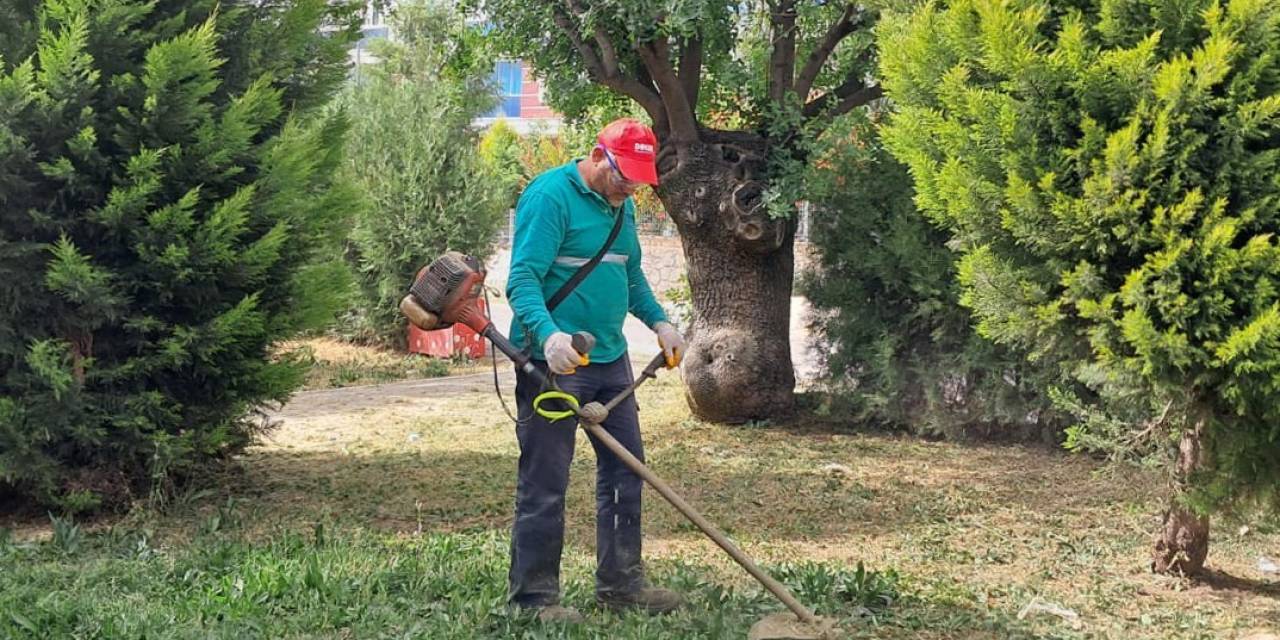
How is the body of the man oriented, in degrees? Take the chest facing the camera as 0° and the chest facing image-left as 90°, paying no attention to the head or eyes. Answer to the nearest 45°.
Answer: approximately 315°

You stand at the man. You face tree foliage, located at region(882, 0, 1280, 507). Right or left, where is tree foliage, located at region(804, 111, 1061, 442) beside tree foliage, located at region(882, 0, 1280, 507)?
left

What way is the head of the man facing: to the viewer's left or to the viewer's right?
to the viewer's right

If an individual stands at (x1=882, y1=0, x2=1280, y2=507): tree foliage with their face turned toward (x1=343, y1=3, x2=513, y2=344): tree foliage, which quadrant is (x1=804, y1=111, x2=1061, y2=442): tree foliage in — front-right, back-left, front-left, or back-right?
front-right

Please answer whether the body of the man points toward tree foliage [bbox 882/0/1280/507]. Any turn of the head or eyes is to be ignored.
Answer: no

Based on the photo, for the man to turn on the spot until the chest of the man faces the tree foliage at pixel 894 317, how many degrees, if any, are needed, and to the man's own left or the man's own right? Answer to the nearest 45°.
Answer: approximately 90° to the man's own left

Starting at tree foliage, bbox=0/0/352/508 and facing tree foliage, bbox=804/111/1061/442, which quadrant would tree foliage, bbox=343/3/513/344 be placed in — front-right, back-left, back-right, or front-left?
front-left

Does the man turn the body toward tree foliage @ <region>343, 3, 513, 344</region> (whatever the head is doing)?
no
